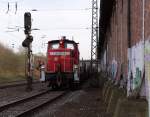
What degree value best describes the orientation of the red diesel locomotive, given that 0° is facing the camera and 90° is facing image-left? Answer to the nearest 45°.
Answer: approximately 0°
